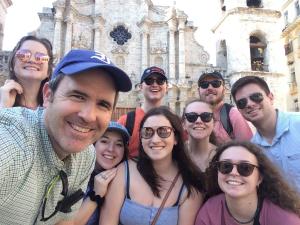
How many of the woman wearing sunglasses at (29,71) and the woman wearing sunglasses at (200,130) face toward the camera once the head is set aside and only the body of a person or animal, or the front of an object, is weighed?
2

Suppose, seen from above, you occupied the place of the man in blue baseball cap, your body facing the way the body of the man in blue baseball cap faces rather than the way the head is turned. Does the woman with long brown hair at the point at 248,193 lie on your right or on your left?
on your left

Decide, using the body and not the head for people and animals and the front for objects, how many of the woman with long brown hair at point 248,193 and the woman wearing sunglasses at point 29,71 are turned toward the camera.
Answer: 2
